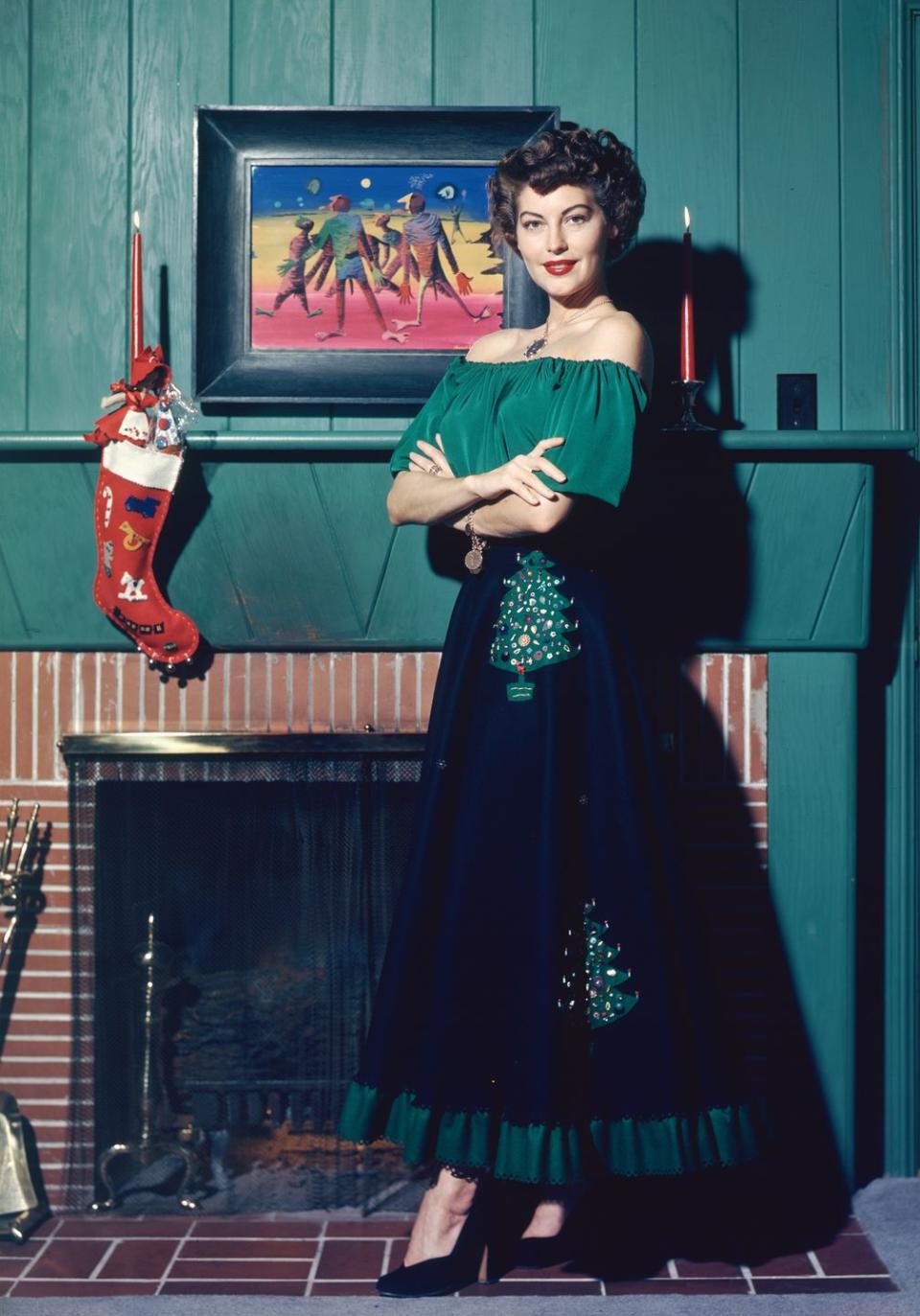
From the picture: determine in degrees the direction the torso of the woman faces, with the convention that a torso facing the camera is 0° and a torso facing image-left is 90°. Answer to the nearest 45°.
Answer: approximately 45°

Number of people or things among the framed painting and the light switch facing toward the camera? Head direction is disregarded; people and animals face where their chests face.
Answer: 2

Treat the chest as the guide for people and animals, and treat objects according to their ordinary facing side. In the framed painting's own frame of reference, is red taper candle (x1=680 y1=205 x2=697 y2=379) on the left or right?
on its left

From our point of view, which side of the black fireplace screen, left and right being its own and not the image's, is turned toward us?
front

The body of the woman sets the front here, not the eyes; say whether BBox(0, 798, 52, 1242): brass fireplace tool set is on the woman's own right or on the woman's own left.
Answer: on the woman's own right

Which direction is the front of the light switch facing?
toward the camera

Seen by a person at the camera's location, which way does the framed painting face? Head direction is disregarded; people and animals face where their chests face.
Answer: facing the viewer
